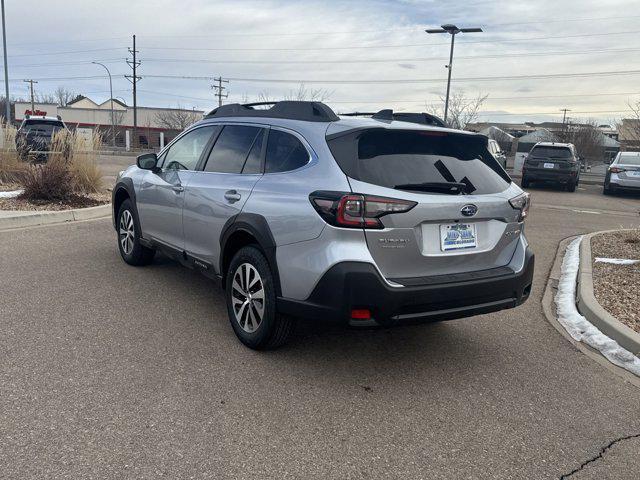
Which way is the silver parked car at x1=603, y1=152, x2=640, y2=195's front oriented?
away from the camera

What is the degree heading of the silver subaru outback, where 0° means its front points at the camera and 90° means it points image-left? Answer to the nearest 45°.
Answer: approximately 135°

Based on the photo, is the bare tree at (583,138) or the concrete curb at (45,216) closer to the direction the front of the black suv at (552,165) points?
the bare tree

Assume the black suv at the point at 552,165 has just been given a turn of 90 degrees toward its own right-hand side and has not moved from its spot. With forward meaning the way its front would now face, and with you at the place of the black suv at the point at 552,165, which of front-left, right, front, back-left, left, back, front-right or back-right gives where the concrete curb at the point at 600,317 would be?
right

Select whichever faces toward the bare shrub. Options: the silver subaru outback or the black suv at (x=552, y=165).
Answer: the silver subaru outback

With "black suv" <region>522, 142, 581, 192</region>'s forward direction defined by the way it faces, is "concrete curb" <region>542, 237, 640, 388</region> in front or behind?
behind

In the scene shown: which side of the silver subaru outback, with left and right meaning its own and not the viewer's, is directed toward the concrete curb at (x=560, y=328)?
back

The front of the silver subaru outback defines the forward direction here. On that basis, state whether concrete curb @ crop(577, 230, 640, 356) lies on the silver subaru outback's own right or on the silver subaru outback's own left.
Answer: on the silver subaru outback's own right

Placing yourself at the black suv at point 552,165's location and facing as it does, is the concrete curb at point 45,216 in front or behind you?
behind

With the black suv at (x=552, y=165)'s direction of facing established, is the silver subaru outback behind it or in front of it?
behind

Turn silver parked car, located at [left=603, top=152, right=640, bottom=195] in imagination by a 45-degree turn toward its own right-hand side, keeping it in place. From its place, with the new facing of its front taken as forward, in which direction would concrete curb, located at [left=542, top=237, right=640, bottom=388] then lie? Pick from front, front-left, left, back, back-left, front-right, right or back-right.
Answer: back-right

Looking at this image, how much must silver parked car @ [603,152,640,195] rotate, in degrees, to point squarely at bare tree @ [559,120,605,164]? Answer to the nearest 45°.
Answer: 0° — it already faces it

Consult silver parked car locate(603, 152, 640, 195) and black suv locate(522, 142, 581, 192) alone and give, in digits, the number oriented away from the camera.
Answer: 2

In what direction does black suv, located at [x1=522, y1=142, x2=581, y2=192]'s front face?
away from the camera

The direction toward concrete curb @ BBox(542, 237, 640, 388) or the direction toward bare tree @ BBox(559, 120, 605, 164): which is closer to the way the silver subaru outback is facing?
the bare tree

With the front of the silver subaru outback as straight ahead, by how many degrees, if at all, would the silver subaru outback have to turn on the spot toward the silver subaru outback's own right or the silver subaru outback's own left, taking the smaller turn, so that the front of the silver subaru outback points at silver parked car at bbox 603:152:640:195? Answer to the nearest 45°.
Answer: approximately 90° to the silver subaru outback's own right

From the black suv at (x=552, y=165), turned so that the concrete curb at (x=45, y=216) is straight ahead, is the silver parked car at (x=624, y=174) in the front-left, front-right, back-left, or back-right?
back-left
